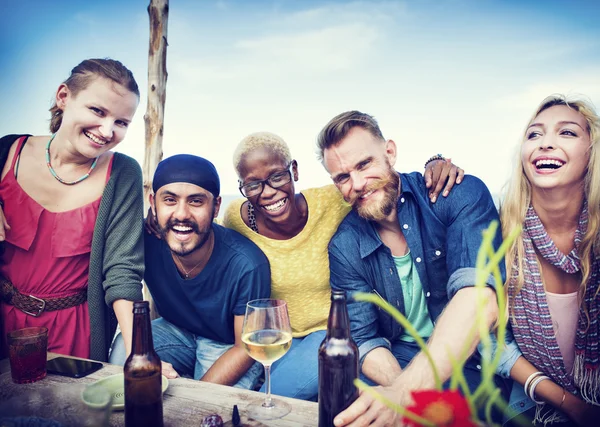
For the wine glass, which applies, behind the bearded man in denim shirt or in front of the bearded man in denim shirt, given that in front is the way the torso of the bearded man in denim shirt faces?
in front

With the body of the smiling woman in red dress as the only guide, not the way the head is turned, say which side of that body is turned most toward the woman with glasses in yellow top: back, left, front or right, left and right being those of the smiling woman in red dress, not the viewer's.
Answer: left

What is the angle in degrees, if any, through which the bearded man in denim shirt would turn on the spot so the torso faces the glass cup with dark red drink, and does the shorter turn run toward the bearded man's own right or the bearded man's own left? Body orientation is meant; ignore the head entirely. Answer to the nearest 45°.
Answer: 0° — they already face it

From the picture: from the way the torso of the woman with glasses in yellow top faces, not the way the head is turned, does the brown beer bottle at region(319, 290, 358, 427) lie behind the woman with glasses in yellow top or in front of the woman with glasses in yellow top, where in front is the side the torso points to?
in front

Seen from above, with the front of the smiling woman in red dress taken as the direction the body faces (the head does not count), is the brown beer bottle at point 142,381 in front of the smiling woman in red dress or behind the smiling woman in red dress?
in front

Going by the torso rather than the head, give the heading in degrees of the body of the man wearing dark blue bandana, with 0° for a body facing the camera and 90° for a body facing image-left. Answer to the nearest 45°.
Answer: approximately 0°

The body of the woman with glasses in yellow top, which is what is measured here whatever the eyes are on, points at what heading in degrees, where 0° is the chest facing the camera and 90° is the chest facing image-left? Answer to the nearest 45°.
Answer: approximately 0°
